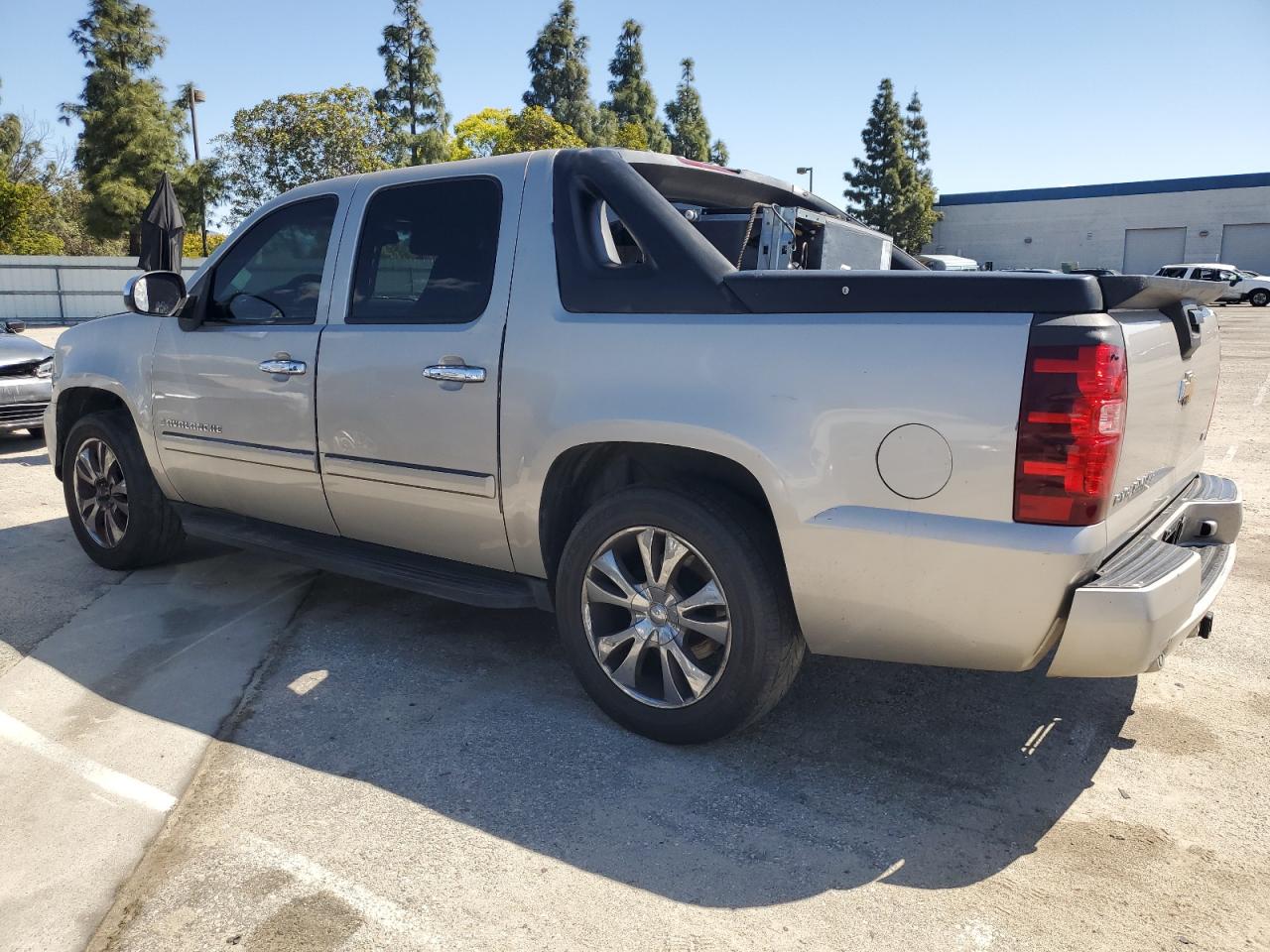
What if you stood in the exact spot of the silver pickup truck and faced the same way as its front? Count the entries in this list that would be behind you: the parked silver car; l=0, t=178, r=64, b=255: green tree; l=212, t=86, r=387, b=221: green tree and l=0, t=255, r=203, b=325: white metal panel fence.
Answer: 0

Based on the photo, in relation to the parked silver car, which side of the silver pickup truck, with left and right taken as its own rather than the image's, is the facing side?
front

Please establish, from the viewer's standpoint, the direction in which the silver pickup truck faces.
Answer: facing away from the viewer and to the left of the viewer

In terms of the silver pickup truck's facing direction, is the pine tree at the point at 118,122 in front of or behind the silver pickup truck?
in front

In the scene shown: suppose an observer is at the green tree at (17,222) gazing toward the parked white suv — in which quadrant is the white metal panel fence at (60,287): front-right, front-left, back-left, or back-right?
front-right

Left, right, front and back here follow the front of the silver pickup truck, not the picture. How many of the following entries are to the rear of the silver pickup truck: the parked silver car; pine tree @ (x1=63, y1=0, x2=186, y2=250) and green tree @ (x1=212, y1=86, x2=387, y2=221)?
0

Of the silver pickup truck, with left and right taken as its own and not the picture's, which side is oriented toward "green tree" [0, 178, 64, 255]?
front

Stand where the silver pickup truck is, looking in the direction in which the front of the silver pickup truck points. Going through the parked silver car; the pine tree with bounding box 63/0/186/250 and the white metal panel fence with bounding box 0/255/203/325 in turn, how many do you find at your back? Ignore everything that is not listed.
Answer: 0

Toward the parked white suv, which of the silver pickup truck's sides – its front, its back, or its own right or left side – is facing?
right

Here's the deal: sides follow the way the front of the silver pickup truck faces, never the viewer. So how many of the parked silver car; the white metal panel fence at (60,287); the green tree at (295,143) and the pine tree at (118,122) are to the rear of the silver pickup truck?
0

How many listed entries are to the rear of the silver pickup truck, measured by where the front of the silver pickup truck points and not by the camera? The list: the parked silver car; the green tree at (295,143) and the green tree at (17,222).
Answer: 0

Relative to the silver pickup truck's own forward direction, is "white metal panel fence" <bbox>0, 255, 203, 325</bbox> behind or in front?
in front

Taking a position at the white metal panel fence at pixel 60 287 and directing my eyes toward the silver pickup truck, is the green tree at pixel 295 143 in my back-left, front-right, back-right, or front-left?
back-left
